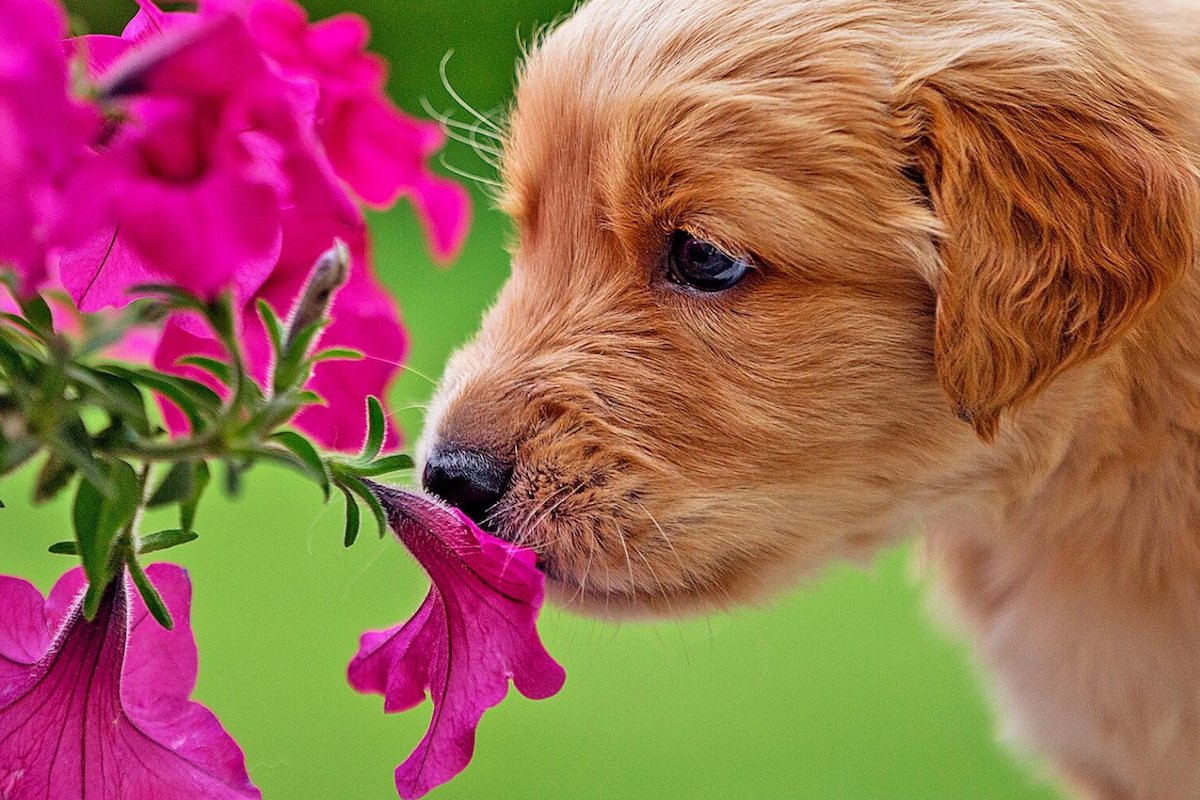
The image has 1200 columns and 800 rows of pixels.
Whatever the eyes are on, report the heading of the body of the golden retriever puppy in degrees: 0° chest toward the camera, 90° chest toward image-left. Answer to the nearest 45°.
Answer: approximately 90°
